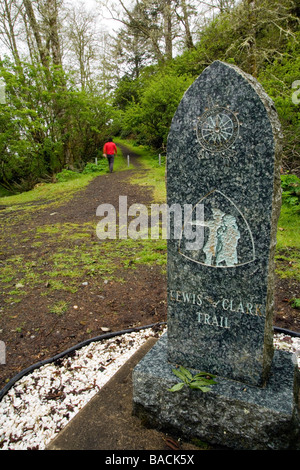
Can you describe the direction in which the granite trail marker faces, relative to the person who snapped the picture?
facing the viewer and to the left of the viewer

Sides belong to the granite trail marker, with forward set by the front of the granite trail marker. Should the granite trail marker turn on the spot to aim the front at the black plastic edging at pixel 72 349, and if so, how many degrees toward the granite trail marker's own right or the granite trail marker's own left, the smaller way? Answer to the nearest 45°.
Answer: approximately 90° to the granite trail marker's own right
